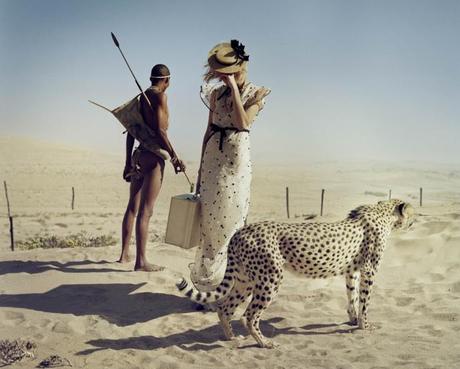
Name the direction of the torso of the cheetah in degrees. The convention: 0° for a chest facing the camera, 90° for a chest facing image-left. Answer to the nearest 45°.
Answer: approximately 225°

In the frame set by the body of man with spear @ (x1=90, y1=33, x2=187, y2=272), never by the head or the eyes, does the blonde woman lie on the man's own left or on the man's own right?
on the man's own right

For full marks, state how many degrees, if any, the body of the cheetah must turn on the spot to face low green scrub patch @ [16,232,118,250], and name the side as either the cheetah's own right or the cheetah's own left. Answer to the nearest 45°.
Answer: approximately 90° to the cheetah's own left

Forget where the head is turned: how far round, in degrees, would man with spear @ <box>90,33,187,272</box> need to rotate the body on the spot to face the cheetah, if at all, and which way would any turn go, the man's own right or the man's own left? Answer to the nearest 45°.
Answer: approximately 90° to the man's own right

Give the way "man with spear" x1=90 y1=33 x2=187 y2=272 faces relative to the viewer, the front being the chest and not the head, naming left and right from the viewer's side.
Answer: facing away from the viewer and to the right of the viewer
